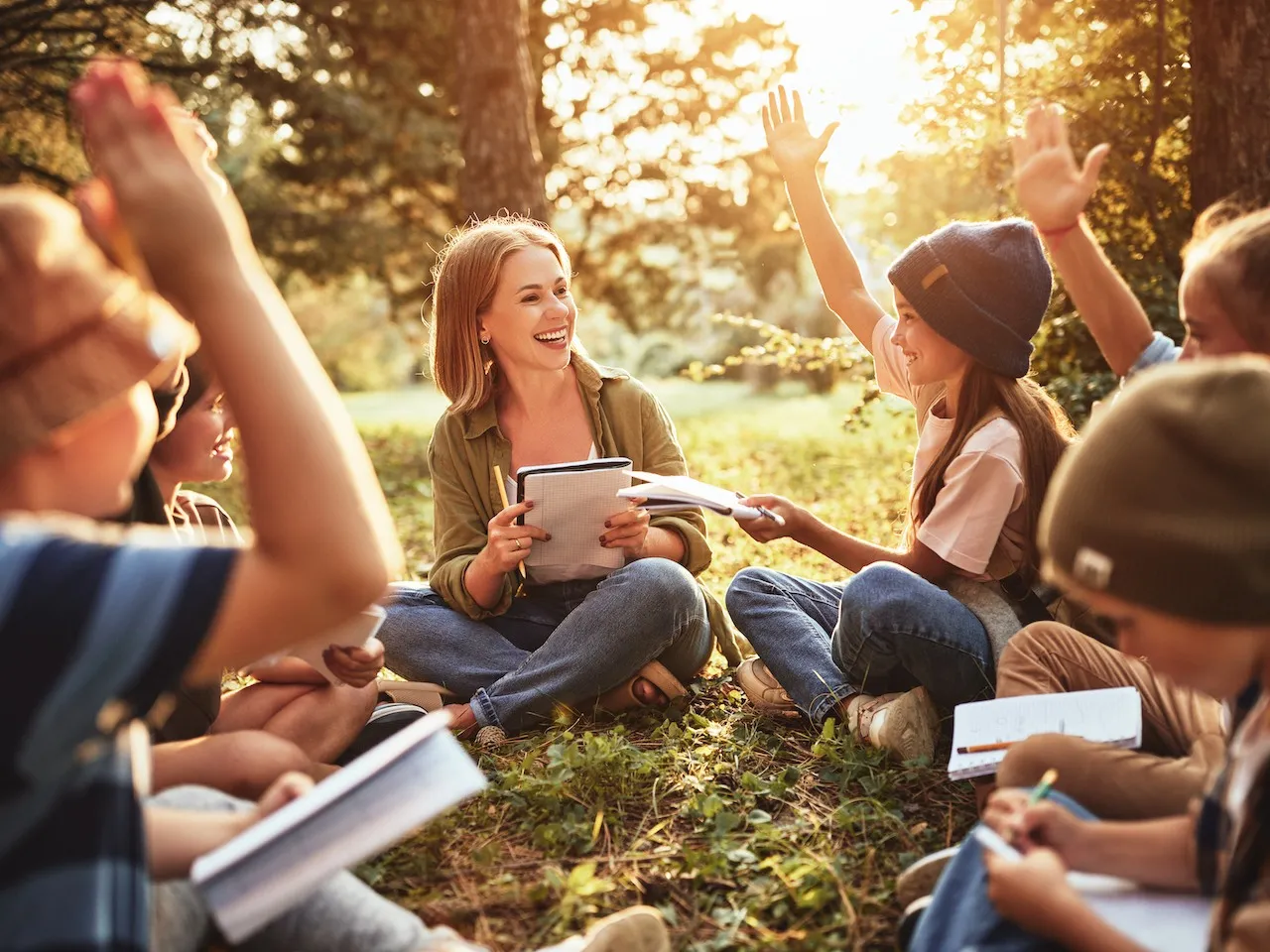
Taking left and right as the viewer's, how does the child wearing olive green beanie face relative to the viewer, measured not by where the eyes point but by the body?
facing to the left of the viewer

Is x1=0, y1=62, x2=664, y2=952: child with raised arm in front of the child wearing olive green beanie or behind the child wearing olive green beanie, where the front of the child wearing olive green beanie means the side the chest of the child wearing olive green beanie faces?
in front

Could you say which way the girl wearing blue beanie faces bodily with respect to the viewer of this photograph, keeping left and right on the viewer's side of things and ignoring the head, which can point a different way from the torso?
facing to the left of the viewer

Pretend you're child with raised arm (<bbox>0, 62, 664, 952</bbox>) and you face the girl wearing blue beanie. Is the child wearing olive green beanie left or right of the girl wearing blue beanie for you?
right

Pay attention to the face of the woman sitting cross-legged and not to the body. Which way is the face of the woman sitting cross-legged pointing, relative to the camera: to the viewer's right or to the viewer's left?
to the viewer's right

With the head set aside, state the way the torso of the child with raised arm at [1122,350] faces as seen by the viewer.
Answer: to the viewer's left

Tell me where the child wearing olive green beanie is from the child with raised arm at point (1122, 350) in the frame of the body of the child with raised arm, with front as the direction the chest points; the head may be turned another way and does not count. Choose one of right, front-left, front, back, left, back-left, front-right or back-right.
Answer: left

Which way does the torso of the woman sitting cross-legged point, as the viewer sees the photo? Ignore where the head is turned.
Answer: toward the camera

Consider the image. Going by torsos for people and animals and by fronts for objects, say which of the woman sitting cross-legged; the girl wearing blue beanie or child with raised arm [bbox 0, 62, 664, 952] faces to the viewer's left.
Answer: the girl wearing blue beanie

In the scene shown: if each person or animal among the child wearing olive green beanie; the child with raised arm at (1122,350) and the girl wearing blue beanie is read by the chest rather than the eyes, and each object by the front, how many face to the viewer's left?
3

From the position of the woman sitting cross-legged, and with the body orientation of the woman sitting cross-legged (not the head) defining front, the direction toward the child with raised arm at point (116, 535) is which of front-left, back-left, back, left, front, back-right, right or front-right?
front

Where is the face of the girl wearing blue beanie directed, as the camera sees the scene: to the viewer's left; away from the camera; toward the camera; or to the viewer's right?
to the viewer's left

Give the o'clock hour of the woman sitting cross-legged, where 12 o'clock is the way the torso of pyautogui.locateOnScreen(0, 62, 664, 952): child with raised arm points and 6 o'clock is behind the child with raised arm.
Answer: The woman sitting cross-legged is roughly at 11 o'clock from the child with raised arm.

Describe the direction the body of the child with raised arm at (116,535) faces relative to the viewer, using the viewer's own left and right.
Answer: facing away from the viewer and to the right of the viewer
